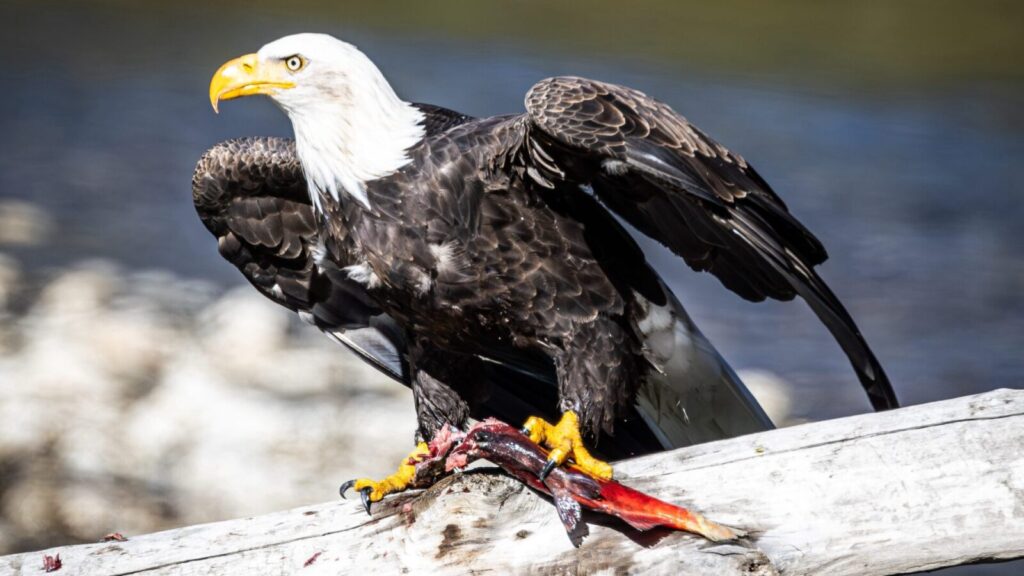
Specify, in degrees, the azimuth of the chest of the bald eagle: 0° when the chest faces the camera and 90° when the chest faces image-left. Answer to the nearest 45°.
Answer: approximately 45°
